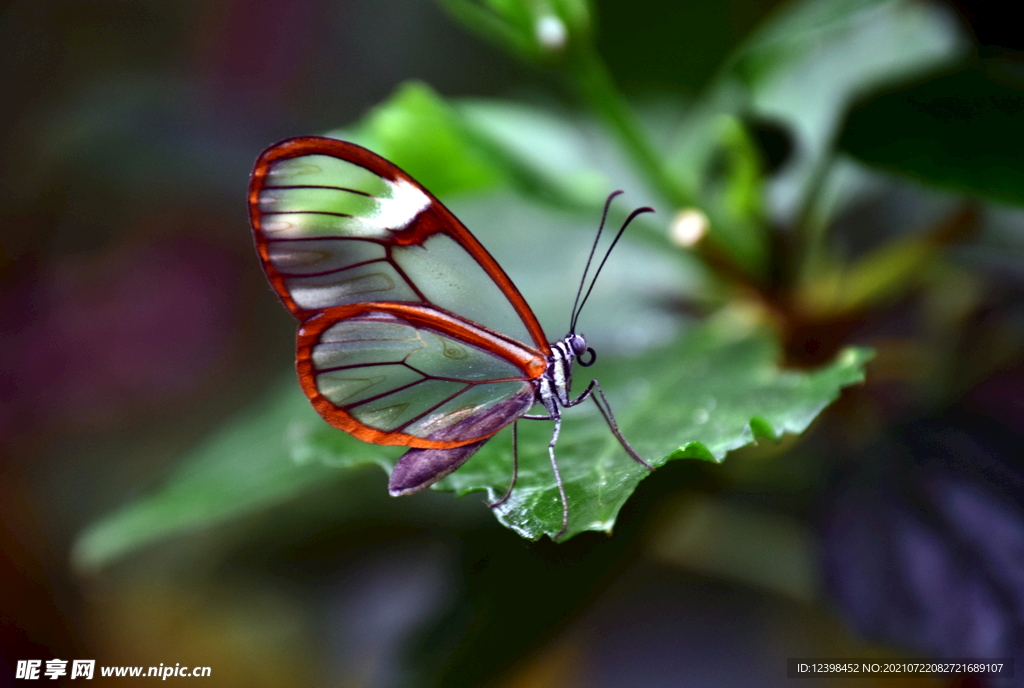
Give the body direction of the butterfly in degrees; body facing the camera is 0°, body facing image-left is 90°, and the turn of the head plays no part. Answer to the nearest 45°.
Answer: approximately 270°

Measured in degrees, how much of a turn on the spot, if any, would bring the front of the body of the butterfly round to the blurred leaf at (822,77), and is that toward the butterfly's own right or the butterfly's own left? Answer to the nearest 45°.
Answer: approximately 45° to the butterfly's own left
